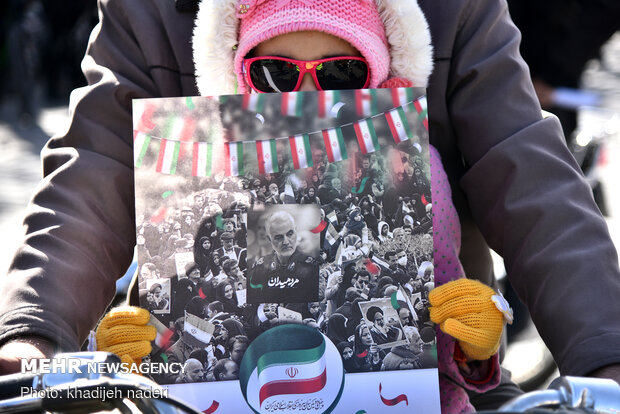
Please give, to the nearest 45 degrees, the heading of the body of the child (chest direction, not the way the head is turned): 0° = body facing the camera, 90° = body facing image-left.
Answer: approximately 0°
